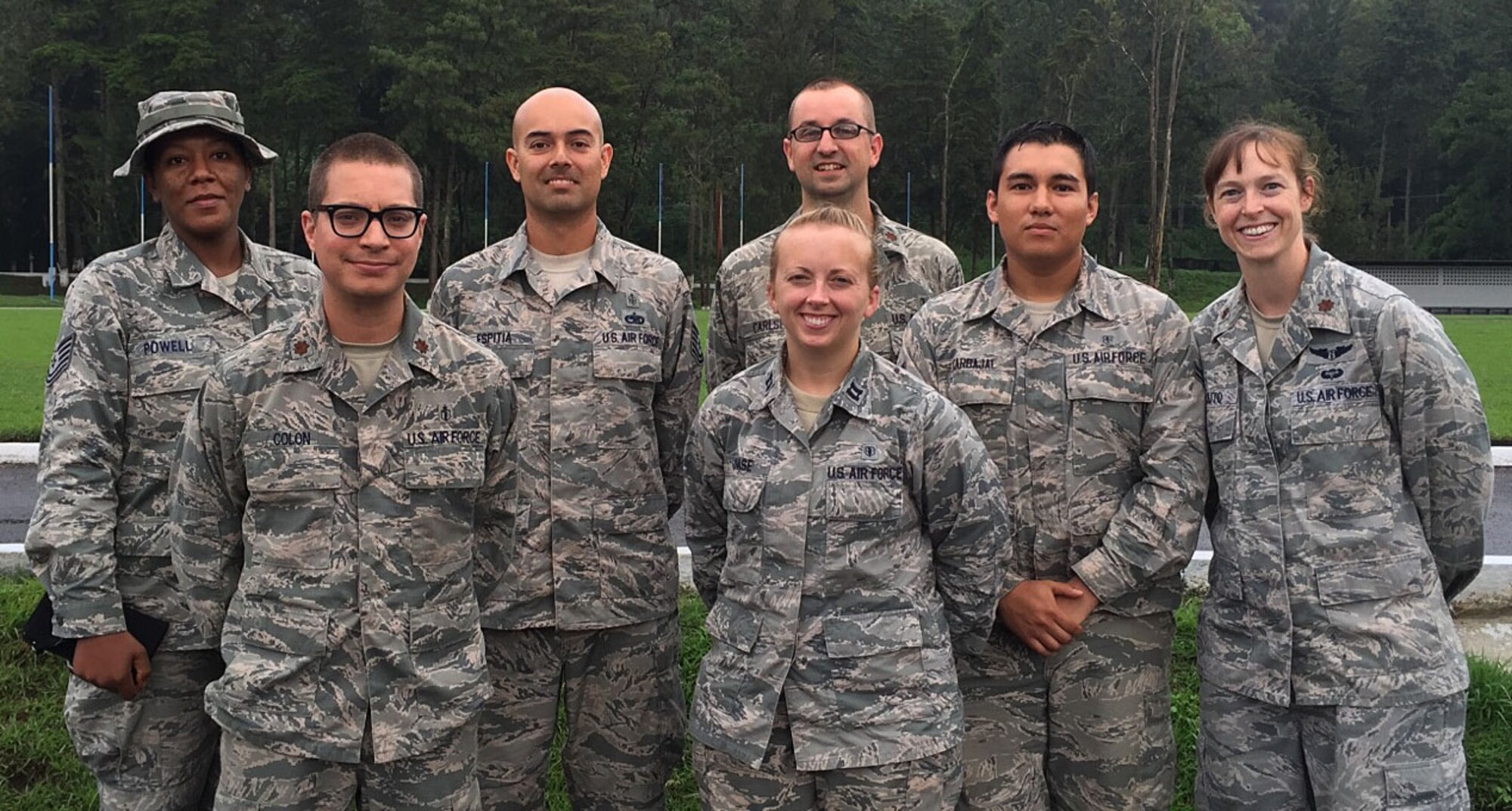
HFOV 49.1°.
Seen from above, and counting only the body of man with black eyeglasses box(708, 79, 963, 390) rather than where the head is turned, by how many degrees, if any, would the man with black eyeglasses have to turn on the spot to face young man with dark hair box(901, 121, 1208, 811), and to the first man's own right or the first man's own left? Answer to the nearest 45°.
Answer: approximately 45° to the first man's own left

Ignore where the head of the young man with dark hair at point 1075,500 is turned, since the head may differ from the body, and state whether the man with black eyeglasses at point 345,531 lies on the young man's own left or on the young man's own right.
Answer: on the young man's own right

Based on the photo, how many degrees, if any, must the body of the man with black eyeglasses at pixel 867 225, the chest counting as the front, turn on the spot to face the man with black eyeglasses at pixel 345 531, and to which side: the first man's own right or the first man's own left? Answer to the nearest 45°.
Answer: approximately 45° to the first man's own right

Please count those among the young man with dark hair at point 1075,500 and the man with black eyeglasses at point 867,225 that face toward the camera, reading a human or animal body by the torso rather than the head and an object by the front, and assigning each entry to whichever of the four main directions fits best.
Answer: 2

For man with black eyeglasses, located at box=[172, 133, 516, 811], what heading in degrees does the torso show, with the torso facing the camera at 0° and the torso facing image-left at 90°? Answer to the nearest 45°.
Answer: approximately 0°

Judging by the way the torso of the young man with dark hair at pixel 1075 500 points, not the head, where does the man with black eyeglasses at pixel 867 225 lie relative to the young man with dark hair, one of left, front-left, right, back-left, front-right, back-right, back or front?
back-right
